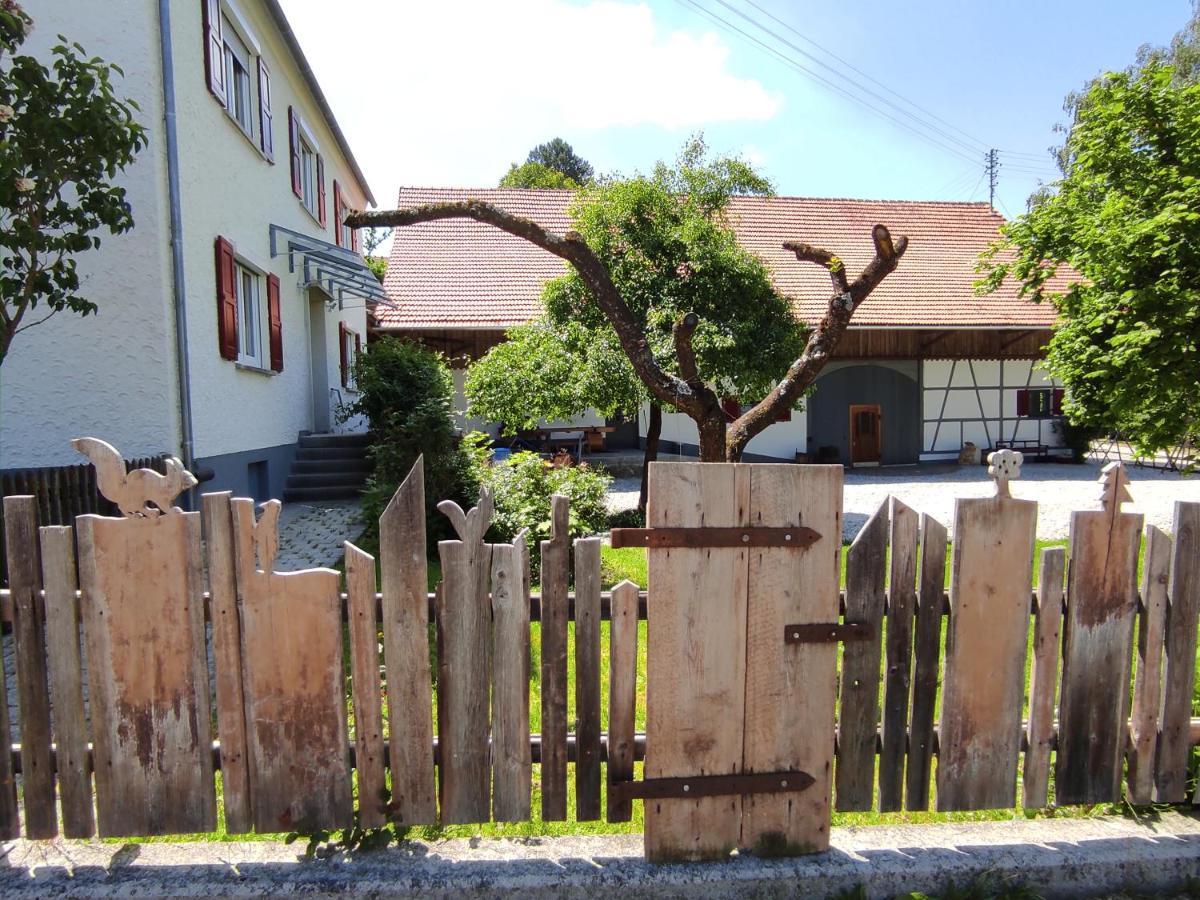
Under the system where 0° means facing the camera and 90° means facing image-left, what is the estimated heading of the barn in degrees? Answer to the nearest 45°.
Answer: approximately 0°

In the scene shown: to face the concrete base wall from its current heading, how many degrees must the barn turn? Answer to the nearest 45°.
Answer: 0° — it already faces it

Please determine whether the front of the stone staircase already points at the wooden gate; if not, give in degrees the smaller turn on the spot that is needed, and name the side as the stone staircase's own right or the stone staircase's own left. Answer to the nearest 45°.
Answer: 0° — it already faces it
